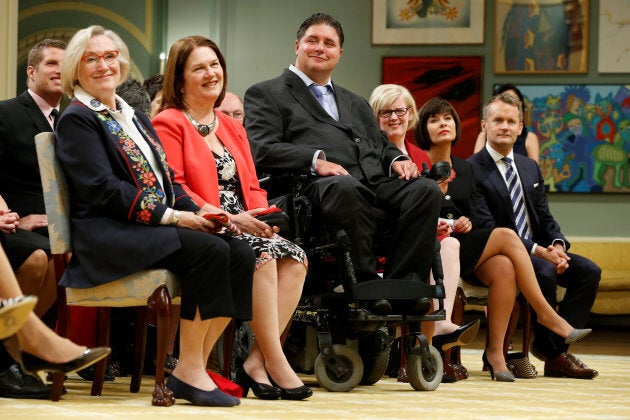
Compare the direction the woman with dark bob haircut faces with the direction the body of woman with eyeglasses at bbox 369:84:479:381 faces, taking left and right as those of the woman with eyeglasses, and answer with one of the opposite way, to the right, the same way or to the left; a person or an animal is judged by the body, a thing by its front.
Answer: the same way

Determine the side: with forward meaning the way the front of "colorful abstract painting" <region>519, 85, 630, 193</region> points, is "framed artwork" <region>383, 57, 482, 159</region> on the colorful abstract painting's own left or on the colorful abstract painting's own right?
on the colorful abstract painting's own right

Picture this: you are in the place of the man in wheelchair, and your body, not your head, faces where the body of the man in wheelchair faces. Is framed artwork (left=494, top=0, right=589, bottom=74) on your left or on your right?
on your left

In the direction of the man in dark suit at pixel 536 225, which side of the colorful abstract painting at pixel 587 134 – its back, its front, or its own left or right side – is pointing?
front

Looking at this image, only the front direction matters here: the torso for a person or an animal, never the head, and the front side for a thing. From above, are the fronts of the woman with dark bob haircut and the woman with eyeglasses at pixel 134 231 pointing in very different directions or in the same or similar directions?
same or similar directions

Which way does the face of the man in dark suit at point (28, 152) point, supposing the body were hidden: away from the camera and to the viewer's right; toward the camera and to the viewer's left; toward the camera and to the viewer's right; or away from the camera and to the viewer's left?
toward the camera and to the viewer's right

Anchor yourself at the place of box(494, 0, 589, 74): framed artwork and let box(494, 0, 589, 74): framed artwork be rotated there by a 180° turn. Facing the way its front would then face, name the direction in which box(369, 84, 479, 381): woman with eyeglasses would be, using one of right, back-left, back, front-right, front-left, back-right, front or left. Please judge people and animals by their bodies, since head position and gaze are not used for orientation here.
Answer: back

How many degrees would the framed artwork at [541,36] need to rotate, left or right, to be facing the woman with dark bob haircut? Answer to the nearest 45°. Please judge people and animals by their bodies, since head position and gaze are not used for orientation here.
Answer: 0° — it already faces them

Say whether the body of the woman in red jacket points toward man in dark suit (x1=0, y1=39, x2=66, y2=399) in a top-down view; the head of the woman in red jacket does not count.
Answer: no

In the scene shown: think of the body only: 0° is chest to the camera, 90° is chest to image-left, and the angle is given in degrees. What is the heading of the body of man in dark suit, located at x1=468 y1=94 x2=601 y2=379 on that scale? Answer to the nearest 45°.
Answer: approximately 315°

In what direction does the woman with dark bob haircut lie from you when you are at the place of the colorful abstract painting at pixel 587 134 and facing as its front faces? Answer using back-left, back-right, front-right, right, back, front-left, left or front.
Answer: front

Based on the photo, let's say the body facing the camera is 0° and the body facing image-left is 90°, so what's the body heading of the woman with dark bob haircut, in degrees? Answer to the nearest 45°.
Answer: approximately 315°

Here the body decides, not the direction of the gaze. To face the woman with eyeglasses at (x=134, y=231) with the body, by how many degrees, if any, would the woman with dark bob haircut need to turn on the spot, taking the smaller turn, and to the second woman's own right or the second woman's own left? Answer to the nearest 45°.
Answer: approximately 90° to the second woman's own right

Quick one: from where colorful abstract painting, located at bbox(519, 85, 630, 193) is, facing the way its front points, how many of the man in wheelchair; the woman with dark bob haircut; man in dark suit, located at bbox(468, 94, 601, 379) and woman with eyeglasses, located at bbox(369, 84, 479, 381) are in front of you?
4

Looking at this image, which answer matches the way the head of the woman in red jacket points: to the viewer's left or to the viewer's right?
to the viewer's right

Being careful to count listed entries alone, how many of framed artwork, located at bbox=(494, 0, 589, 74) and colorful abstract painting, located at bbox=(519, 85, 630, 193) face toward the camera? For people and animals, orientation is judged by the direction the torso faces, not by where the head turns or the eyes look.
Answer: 2

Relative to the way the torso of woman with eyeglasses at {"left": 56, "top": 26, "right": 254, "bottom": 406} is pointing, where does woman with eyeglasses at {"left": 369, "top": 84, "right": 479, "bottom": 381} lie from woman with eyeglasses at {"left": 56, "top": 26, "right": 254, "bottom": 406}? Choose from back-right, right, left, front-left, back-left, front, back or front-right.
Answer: left

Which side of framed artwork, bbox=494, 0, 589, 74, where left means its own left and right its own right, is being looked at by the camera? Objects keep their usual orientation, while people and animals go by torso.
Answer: front

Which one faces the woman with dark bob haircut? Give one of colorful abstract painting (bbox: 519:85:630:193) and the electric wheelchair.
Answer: the colorful abstract painting

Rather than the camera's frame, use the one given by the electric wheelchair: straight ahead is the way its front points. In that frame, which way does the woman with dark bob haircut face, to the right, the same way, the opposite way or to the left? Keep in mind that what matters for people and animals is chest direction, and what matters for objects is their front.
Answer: the same way

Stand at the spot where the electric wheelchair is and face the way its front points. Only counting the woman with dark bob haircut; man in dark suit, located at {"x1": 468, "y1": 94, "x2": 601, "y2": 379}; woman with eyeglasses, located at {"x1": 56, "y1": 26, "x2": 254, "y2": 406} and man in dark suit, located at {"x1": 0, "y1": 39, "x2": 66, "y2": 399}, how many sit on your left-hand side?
2
